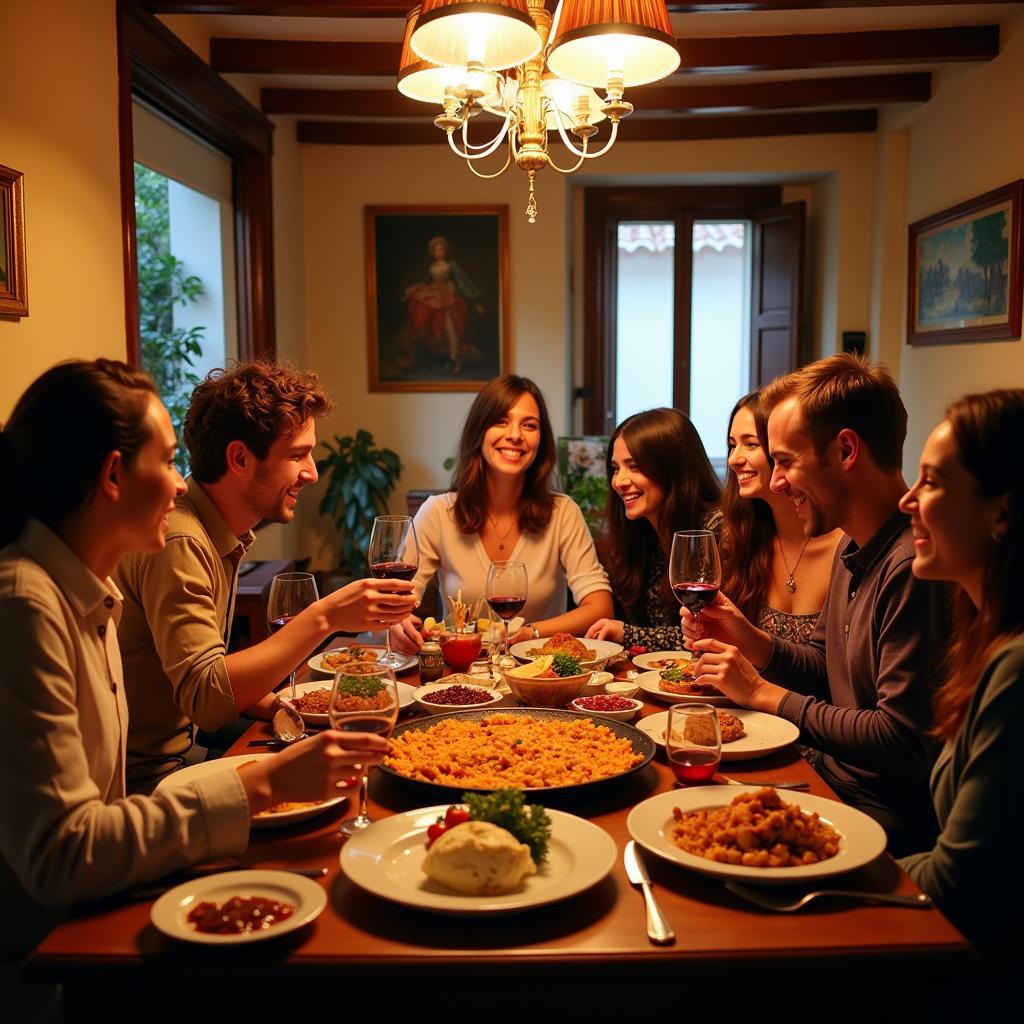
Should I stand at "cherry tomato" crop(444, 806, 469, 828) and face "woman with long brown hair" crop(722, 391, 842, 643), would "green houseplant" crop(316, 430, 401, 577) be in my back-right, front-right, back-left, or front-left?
front-left

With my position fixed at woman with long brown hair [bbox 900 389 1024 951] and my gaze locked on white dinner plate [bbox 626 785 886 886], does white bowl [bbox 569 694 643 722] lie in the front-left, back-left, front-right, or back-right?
front-right

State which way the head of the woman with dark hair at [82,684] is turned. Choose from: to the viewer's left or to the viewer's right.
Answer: to the viewer's right

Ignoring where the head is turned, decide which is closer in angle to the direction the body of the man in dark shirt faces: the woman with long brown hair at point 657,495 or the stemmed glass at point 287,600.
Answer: the stemmed glass

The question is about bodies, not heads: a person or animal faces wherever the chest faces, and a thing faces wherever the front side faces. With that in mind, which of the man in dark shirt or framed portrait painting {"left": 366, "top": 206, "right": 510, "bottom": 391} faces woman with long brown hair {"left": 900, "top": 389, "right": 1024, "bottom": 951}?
the framed portrait painting

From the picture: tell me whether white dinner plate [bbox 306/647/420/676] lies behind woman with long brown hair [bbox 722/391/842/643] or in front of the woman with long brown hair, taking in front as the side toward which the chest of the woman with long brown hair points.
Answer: in front

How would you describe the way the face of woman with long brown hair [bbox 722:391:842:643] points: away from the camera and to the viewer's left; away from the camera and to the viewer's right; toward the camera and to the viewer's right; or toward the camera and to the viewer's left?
toward the camera and to the viewer's left

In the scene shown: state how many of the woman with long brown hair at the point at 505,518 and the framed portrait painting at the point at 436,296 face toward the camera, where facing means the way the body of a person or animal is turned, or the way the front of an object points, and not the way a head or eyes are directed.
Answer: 2

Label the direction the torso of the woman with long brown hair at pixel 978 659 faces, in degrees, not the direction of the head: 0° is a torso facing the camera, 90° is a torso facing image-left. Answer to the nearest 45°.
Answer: approximately 90°

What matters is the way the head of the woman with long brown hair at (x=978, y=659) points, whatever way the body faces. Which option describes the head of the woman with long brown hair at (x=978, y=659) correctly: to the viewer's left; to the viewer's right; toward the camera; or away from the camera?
to the viewer's left

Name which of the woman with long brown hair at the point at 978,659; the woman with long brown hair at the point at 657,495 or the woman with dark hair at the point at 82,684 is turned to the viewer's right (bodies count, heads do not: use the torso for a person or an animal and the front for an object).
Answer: the woman with dark hair

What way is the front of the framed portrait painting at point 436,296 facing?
toward the camera

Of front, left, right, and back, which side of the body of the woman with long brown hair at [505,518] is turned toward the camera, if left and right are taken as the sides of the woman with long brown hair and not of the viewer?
front

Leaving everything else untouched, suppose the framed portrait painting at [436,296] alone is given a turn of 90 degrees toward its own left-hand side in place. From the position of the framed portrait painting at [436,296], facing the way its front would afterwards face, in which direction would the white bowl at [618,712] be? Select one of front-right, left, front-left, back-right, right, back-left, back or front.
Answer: right

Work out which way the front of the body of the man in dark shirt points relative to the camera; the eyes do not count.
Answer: to the viewer's left
